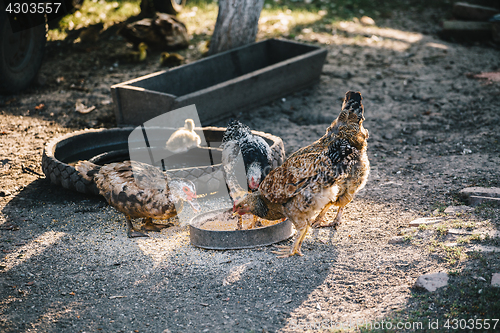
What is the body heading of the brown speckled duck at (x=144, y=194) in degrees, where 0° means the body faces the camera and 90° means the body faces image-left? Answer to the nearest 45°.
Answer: approximately 270°

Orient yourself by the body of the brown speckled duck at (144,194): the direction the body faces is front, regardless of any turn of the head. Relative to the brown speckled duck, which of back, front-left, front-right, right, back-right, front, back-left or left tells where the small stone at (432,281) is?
front-right

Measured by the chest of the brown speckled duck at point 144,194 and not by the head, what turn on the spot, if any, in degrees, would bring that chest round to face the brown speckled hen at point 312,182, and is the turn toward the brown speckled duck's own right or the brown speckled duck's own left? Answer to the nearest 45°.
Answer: approximately 45° to the brown speckled duck's own right
